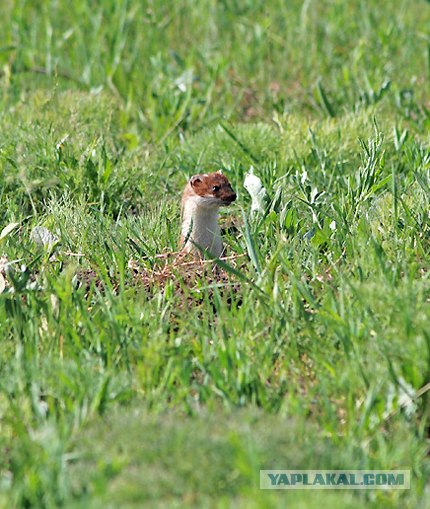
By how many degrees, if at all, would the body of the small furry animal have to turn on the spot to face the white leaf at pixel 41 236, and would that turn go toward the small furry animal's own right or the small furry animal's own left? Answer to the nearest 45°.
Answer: approximately 135° to the small furry animal's own right
